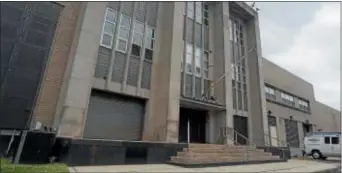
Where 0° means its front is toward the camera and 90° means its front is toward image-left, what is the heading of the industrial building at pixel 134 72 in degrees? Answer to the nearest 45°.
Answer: approximately 315°

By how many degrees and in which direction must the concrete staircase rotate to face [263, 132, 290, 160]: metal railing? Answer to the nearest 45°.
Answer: approximately 90° to its left

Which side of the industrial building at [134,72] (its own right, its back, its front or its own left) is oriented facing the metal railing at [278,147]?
left
